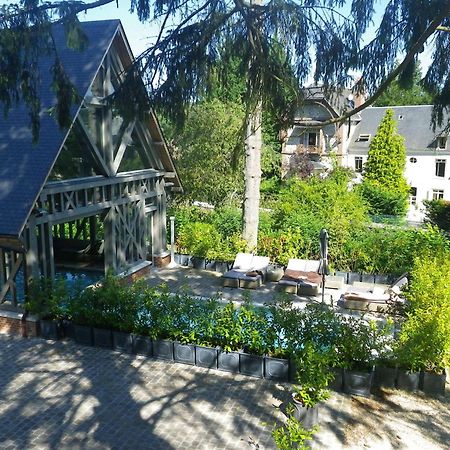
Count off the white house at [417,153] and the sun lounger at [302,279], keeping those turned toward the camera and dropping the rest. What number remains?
2

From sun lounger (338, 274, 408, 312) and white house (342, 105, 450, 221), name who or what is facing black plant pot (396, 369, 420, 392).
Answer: the white house

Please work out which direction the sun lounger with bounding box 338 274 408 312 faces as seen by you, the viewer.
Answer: facing to the left of the viewer

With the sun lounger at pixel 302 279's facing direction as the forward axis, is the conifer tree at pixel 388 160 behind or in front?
behind

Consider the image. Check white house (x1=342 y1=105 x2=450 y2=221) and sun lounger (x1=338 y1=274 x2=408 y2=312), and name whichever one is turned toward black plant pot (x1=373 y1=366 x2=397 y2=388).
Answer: the white house

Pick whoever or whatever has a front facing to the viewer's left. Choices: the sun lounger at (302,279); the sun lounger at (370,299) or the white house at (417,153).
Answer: the sun lounger at (370,299)

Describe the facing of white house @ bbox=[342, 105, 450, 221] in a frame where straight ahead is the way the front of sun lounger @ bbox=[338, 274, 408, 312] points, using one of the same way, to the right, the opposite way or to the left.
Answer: to the left

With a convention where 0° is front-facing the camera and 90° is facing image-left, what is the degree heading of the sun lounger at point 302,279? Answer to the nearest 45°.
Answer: approximately 0°

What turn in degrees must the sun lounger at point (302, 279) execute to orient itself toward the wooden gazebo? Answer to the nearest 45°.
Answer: approximately 90° to its right

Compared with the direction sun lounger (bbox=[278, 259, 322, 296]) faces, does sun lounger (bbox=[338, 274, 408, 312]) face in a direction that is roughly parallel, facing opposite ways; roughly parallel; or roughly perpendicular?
roughly perpendicular

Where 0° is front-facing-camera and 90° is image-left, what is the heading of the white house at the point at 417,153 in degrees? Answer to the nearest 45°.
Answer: approximately 0°
